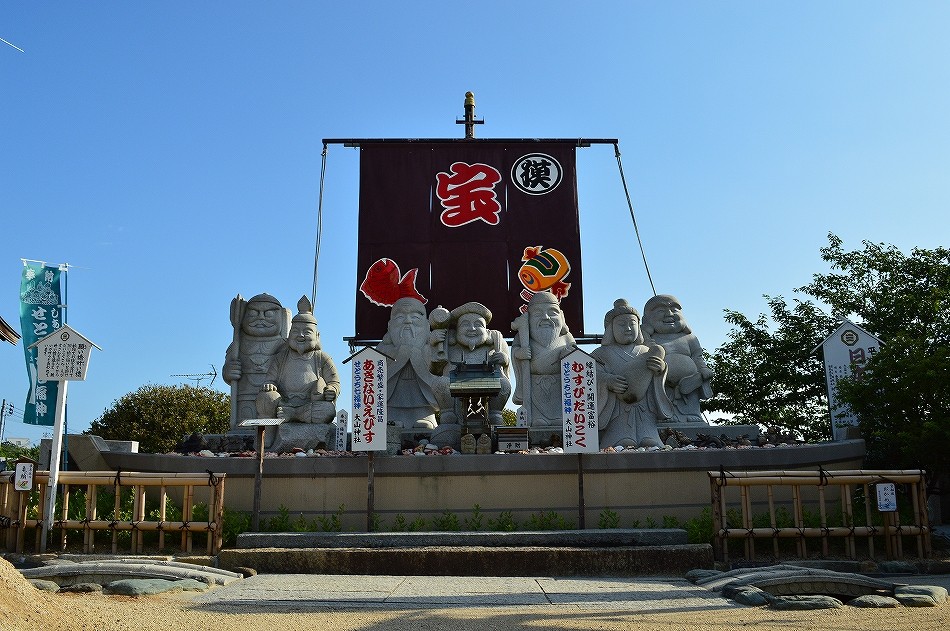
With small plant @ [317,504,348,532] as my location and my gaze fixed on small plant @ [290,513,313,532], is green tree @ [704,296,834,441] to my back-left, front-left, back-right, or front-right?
back-right

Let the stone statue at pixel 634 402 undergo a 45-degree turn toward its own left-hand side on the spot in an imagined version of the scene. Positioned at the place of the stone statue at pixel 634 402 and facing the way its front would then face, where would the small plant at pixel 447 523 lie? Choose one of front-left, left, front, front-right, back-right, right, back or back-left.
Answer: right

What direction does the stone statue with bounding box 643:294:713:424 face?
toward the camera

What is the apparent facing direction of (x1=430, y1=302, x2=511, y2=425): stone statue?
toward the camera

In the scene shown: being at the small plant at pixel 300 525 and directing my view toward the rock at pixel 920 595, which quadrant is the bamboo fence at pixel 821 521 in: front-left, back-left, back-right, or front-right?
front-left

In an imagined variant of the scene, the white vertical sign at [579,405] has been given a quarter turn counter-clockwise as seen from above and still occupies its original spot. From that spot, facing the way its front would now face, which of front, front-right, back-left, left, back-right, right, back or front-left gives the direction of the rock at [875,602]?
front-right

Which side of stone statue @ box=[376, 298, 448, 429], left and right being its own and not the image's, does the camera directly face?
front

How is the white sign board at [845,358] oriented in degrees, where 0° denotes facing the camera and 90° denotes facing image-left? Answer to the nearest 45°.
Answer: approximately 0°

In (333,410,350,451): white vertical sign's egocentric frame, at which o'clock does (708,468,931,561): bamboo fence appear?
The bamboo fence is roughly at 10 o'clock from the white vertical sign.

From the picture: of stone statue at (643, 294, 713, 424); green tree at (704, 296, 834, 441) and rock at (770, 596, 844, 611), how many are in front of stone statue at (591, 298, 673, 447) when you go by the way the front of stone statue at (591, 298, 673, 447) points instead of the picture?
1

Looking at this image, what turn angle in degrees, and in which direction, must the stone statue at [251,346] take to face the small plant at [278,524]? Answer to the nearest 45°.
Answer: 0° — it already faces it

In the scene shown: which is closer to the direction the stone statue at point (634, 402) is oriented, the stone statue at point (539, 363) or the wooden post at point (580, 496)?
the wooden post
